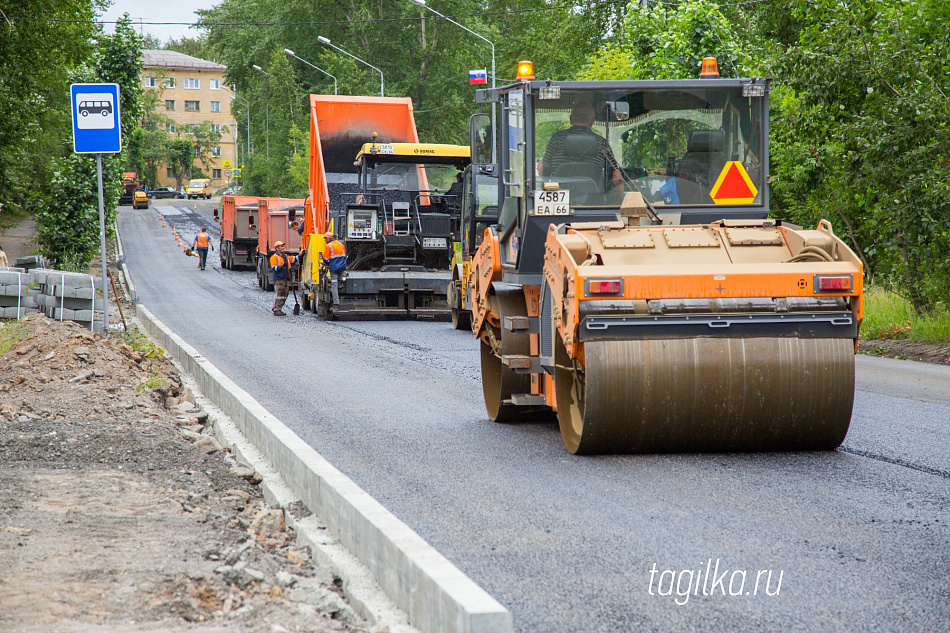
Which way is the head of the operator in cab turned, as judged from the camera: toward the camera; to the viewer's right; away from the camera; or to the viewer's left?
away from the camera

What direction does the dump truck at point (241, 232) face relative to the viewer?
away from the camera

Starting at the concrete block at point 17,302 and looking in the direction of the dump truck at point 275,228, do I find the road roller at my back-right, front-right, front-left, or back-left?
back-right

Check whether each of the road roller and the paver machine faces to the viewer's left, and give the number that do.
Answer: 0

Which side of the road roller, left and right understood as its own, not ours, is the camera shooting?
back

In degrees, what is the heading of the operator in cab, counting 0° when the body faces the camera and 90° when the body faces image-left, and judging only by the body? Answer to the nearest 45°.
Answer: approximately 180°

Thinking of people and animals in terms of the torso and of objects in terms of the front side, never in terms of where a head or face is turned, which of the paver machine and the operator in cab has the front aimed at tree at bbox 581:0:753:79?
the operator in cab

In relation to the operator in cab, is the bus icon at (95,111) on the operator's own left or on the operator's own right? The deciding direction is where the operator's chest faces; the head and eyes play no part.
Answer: on the operator's own left

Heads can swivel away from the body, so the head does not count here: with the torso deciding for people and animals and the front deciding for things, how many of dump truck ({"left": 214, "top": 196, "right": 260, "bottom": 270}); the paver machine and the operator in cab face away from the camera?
3
